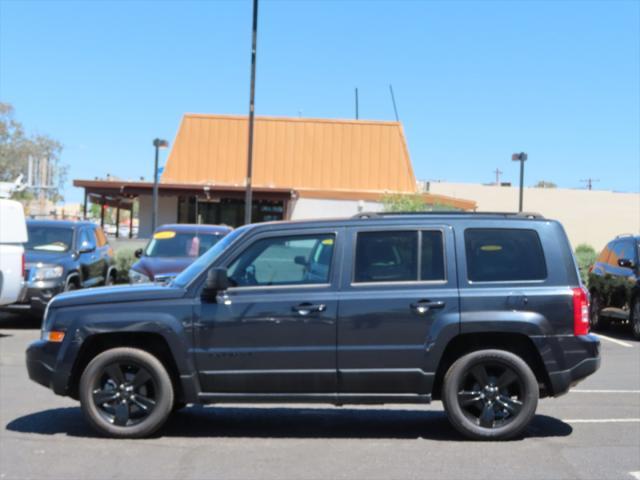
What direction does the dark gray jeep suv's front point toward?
to the viewer's left

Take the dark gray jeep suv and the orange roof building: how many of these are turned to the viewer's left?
1

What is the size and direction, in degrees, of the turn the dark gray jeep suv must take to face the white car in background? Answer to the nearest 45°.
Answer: approximately 45° to its right

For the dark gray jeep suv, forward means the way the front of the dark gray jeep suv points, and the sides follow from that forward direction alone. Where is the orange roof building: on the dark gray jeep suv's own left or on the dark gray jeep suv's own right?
on the dark gray jeep suv's own right

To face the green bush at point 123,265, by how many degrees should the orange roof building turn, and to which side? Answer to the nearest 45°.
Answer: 0° — it already faces it

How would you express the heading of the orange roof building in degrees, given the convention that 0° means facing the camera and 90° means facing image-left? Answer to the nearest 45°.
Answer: approximately 0°

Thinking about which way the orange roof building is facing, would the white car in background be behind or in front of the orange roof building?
in front

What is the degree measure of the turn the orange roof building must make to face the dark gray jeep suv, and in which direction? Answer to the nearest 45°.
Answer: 0° — it already faces it

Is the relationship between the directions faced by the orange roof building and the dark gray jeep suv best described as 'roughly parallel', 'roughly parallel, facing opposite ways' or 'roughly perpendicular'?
roughly perpendicular
